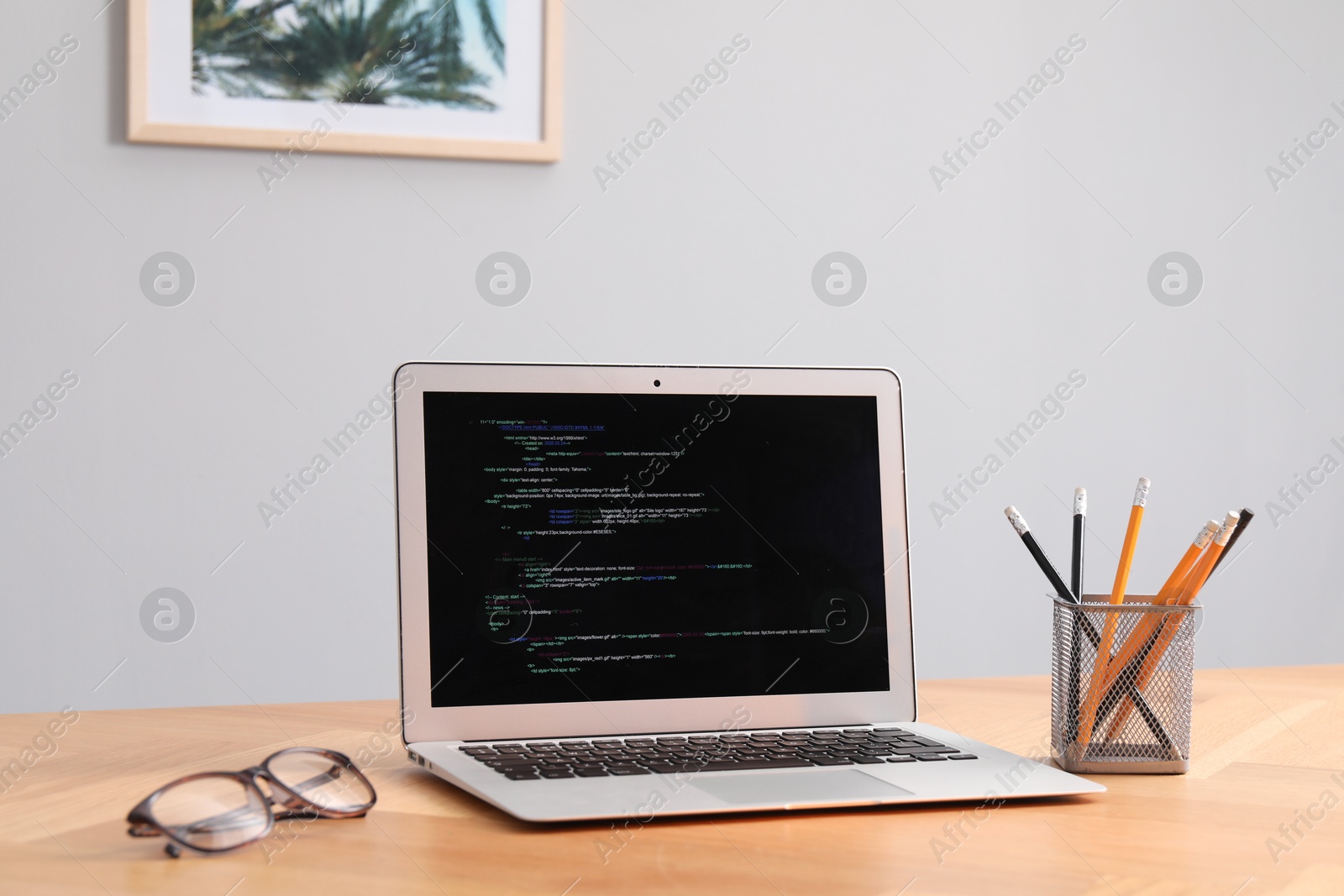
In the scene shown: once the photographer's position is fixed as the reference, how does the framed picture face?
facing the viewer

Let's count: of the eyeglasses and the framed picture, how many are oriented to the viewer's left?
0

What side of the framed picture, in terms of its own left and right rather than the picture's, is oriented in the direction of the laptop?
front

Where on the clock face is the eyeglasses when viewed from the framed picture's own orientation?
The eyeglasses is roughly at 12 o'clock from the framed picture.

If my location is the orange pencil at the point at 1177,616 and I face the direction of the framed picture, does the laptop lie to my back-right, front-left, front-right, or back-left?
front-left

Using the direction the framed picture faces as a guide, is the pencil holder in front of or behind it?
in front
